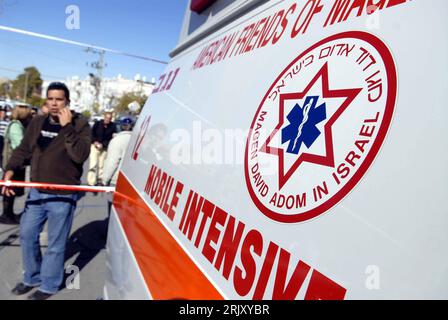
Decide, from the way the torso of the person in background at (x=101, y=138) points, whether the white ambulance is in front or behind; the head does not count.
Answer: in front

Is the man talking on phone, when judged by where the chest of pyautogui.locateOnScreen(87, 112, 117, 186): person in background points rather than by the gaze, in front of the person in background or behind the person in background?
in front

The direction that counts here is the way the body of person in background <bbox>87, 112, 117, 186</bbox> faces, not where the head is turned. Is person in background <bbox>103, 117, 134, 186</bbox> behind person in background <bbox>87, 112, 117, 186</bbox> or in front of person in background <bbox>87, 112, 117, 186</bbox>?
in front

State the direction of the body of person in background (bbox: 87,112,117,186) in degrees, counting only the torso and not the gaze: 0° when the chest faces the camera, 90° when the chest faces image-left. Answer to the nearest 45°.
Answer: approximately 0°
